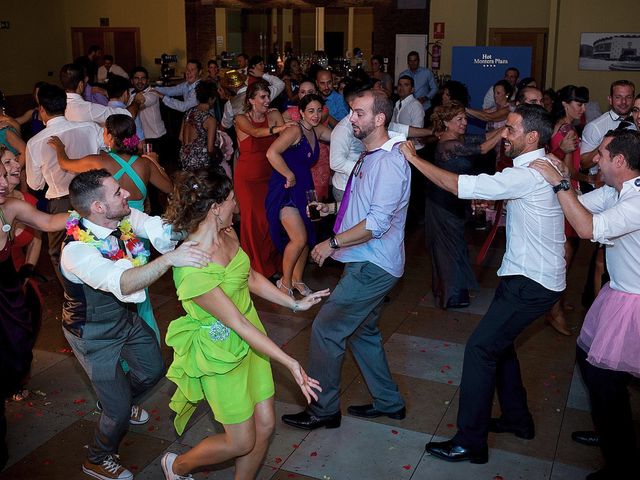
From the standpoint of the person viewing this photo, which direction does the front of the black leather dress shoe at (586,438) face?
facing to the left of the viewer

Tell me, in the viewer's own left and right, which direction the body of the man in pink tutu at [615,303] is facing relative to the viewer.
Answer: facing to the left of the viewer

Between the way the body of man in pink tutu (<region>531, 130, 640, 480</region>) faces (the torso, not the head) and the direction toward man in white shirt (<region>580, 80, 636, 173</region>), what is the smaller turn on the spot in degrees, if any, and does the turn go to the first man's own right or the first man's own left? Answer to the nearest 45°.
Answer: approximately 90° to the first man's own right

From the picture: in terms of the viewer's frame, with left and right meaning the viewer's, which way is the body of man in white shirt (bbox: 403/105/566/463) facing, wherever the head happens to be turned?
facing to the left of the viewer

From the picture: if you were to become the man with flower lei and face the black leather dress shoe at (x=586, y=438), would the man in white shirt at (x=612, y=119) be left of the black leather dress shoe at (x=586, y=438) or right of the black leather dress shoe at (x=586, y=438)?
left

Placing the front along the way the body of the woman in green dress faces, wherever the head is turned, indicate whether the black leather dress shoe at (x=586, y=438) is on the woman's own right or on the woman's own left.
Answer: on the woman's own left

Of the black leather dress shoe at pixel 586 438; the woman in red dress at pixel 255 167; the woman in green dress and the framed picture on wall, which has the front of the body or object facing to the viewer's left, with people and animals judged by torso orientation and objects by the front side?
the black leather dress shoe

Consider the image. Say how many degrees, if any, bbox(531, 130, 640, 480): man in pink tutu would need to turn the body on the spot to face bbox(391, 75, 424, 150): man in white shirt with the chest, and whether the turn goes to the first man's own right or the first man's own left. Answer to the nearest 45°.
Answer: approximately 90° to the first man's own right

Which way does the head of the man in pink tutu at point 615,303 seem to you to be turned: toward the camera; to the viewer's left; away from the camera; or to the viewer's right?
to the viewer's left
